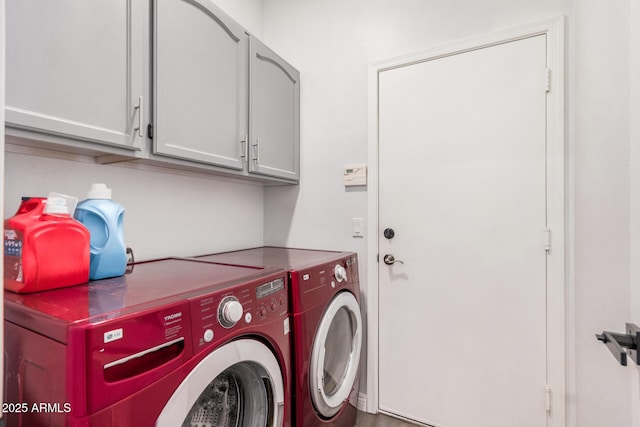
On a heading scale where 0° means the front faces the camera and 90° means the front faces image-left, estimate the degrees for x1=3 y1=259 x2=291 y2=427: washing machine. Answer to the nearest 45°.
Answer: approximately 315°

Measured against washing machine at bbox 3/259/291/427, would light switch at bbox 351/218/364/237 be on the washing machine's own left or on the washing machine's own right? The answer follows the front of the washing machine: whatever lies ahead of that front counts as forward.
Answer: on the washing machine's own left

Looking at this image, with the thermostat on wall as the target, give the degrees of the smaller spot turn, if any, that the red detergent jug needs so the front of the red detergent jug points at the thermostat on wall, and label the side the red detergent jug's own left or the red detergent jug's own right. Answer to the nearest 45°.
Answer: approximately 135° to the red detergent jug's own left

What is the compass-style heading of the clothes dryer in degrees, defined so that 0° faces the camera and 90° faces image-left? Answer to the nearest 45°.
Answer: approximately 315°

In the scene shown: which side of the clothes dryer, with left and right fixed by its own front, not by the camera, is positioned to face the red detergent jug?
right

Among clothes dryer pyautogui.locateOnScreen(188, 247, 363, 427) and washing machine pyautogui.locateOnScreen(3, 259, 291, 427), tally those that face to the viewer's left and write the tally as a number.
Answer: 0

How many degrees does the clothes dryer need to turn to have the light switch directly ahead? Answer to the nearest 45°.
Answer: approximately 90° to its left

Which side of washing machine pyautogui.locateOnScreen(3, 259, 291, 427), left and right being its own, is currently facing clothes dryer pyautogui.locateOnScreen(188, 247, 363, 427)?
left

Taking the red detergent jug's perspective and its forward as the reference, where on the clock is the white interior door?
The white interior door is roughly at 8 o'clock from the red detergent jug.

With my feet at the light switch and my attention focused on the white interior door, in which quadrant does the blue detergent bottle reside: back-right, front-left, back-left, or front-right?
back-right
